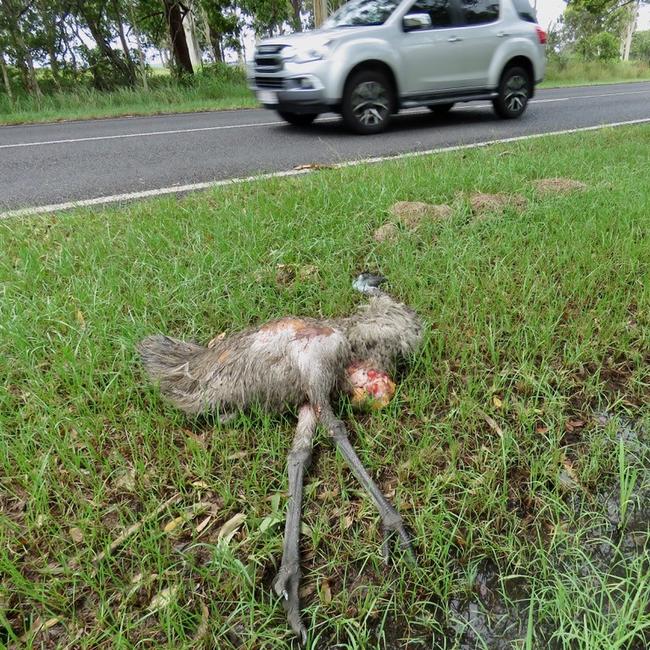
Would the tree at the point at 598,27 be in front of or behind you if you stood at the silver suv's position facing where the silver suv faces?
behind

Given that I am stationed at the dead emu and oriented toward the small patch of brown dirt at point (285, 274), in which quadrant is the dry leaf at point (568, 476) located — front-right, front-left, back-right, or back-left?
back-right

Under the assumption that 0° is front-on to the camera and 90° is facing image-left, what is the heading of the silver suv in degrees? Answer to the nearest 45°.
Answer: approximately 45°

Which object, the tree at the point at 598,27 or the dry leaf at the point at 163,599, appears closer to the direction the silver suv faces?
the dry leaf

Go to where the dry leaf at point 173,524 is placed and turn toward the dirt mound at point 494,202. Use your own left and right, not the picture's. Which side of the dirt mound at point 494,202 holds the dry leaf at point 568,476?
right
